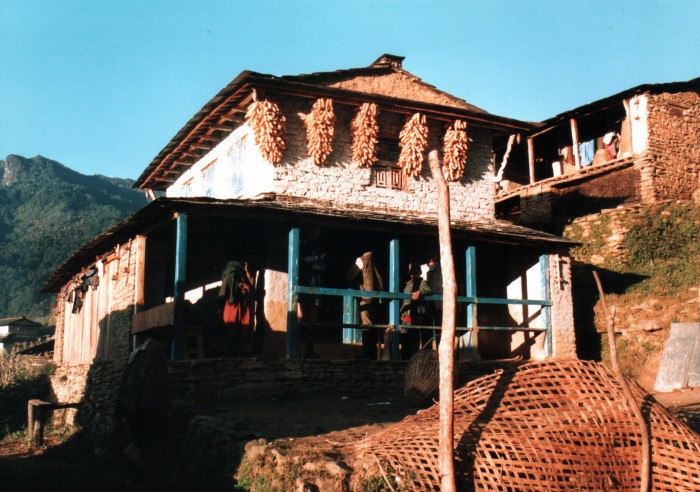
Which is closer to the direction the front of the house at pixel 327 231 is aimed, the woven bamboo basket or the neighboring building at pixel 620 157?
the woven bamboo basket

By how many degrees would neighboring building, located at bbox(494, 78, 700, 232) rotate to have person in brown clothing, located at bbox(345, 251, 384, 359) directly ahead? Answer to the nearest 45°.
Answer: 0° — it already faces them

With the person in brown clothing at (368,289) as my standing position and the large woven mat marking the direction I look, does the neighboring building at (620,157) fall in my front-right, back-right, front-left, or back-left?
back-left

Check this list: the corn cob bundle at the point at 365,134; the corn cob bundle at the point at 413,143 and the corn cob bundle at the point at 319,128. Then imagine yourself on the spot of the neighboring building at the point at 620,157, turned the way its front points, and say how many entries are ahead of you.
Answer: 3

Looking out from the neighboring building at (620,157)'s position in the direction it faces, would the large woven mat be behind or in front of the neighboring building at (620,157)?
in front

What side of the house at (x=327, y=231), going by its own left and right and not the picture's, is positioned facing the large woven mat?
front

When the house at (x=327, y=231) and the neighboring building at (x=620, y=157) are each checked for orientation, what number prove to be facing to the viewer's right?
0

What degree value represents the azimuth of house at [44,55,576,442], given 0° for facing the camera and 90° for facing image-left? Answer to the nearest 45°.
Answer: approximately 0°

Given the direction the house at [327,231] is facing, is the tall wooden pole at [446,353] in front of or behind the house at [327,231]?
in front

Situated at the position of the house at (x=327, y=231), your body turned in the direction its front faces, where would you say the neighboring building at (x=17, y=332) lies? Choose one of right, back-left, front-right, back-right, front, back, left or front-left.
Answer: back-right

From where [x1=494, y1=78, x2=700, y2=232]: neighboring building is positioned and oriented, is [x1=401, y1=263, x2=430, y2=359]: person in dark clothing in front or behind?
in front

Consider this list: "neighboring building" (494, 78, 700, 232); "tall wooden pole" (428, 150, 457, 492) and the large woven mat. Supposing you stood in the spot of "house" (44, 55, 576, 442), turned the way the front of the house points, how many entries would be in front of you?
2
